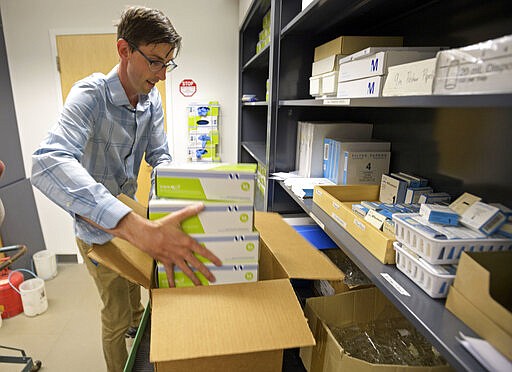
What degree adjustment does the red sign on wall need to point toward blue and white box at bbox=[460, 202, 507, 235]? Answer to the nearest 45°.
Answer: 0° — it already faces it

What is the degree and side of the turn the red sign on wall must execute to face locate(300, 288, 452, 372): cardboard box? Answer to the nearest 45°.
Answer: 0° — it already faces it

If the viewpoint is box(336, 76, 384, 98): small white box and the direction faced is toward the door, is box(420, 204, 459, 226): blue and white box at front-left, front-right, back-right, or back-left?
back-left

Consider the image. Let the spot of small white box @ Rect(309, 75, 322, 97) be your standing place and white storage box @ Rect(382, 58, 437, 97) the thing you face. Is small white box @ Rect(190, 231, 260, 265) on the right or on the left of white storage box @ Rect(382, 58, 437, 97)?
right

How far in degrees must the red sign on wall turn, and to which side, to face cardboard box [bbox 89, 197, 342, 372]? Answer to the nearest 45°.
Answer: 0° — it already faces it

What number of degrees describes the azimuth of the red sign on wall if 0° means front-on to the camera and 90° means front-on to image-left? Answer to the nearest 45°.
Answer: approximately 0°

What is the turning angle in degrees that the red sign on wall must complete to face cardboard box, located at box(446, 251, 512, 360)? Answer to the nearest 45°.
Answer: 0° — it already faces it

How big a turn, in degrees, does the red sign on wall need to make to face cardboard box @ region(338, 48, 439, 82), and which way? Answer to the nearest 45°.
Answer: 0° — it already faces it

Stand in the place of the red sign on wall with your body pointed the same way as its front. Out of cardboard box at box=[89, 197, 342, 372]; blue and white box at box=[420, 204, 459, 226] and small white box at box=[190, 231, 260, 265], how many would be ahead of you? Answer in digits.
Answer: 3
